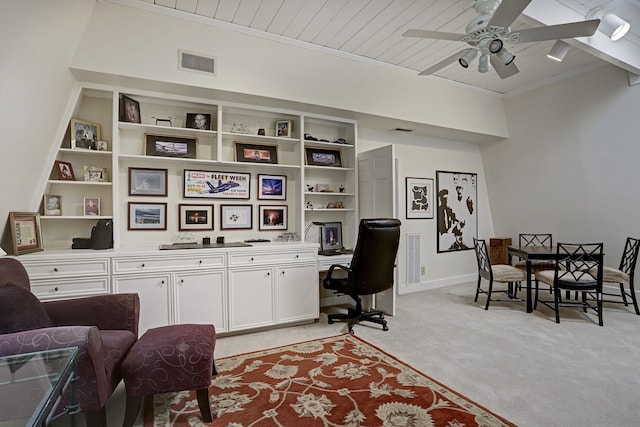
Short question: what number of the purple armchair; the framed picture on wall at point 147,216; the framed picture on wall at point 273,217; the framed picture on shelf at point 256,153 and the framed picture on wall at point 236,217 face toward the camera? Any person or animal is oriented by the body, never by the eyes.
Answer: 4

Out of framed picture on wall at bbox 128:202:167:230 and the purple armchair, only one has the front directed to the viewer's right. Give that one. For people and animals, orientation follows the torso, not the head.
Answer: the purple armchair

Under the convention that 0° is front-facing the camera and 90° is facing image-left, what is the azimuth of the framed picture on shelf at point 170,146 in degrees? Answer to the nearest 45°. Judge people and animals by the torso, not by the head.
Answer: approximately 0°

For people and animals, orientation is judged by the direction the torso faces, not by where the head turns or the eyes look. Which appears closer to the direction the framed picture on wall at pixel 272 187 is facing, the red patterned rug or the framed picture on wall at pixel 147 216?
the red patterned rug

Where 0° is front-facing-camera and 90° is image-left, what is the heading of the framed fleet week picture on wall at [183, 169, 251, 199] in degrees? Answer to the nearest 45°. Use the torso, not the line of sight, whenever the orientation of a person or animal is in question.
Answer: approximately 0°

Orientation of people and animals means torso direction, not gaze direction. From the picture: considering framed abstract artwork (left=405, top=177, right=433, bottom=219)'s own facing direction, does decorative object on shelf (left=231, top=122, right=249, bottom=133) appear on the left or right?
on its right

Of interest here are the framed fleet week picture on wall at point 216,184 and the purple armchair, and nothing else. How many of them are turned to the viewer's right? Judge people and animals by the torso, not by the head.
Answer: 1

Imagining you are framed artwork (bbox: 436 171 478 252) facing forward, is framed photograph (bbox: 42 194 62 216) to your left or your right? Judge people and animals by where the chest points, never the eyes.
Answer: on your right

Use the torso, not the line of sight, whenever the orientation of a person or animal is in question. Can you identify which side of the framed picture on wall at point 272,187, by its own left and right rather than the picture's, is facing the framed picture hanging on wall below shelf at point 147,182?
right
